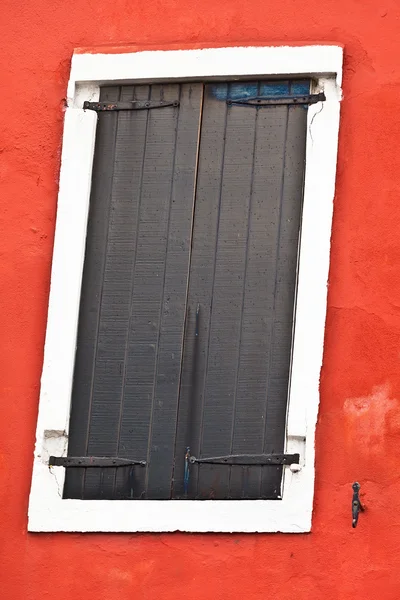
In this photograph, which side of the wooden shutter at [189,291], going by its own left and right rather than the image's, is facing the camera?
front

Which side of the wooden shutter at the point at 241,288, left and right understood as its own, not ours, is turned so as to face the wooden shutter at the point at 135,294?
right

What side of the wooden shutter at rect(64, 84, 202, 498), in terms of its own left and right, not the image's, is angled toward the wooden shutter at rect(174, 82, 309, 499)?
left

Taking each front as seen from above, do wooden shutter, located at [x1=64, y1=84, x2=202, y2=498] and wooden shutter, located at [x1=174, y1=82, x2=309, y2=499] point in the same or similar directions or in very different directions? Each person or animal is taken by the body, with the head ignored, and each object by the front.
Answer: same or similar directions

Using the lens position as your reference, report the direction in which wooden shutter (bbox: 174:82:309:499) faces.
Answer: facing the viewer

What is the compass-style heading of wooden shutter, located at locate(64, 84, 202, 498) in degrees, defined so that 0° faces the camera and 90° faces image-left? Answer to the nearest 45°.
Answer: approximately 0°

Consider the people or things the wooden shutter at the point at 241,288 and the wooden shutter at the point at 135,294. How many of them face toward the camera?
2
